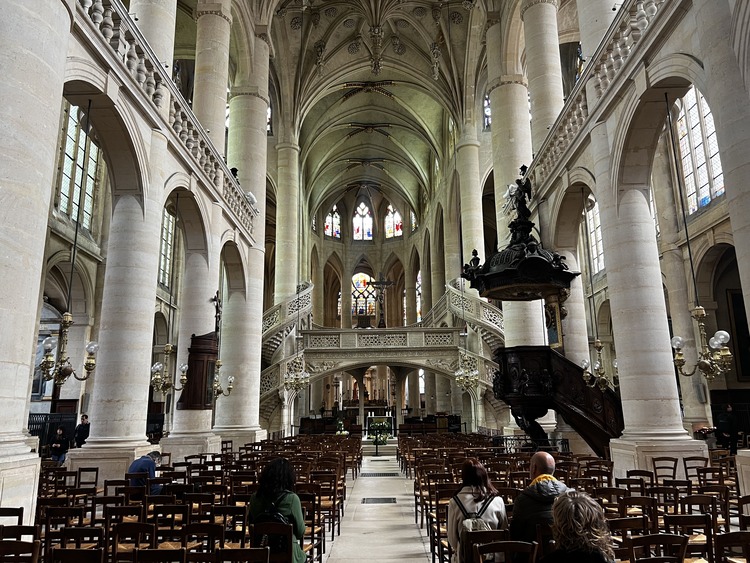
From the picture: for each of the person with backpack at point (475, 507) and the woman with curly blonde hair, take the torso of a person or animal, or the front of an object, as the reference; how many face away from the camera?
2

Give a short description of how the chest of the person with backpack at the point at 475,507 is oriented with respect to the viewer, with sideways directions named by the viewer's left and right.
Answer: facing away from the viewer

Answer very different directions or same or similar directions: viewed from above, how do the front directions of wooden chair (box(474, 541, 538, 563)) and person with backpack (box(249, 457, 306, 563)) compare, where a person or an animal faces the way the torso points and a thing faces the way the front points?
same or similar directions

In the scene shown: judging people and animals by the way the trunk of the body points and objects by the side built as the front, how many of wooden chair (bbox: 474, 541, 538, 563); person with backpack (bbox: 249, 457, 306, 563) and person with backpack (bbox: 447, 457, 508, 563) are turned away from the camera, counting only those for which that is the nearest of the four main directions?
3

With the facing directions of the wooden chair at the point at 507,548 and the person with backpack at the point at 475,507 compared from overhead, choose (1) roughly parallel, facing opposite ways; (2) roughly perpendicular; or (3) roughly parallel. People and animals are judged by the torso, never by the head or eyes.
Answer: roughly parallel

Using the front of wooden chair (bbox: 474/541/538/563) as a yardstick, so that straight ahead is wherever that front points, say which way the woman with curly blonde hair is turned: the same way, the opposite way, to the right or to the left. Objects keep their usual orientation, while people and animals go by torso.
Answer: the same way

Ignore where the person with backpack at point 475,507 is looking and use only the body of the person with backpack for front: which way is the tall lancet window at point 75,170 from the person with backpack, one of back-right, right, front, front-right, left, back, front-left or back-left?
front-left

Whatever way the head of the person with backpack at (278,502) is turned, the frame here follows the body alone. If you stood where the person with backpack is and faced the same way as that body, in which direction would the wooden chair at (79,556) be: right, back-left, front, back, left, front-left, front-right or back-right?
back-left

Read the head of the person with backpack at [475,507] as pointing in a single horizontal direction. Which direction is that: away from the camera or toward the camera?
away from the camera

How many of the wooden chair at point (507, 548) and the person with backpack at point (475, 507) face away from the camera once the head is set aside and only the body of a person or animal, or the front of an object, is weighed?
2

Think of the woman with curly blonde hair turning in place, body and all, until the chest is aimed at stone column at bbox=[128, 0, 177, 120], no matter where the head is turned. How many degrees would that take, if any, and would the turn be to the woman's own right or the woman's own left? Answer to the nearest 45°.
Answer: approximately 45° to the woman's own left

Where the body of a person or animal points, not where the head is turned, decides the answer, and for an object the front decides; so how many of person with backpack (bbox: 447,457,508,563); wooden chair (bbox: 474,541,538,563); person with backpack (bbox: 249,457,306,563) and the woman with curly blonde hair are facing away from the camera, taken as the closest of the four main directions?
4

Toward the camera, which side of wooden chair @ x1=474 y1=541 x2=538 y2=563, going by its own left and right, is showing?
back

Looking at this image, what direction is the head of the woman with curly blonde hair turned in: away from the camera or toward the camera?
away from the camera

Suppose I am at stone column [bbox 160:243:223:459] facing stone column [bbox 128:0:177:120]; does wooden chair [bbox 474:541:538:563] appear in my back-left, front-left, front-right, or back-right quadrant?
front-left

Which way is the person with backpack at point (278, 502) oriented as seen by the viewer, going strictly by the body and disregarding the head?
away from the camera

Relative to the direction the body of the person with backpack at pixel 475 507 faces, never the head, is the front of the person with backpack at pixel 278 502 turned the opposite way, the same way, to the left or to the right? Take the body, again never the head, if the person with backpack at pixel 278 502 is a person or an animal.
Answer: the same way

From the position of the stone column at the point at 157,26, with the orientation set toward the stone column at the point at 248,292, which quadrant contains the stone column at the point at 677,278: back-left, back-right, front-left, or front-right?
front-right
